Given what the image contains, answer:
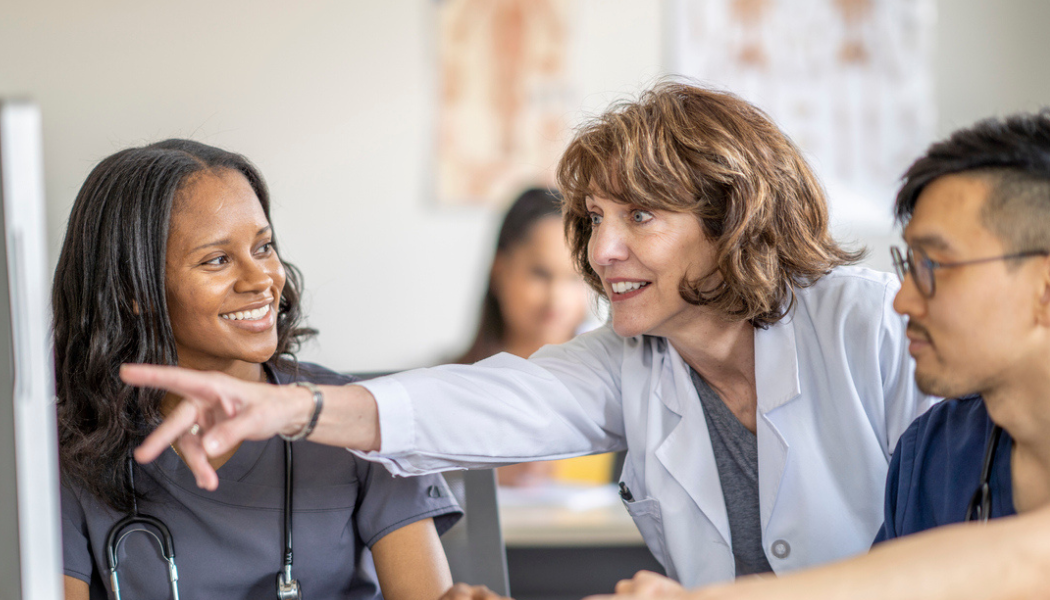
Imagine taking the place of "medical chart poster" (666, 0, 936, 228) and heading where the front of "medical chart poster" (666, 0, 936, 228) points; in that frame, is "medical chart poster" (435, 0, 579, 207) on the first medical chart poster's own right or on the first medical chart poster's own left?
on the first medical chart poster's own right

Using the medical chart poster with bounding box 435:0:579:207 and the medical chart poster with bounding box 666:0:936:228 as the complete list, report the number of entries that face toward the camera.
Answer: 2

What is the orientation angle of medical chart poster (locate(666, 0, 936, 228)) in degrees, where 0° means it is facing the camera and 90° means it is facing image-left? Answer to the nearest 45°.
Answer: approximately 0°

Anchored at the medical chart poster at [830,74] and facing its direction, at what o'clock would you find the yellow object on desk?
The yellow object on desk is roughly at 1 o'clock from the medical chart poster.

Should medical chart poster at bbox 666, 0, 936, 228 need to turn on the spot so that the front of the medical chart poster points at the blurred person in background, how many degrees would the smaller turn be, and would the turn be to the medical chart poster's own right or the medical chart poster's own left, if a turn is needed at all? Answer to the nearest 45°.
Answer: approximately 45° to the medical chart poster's own right

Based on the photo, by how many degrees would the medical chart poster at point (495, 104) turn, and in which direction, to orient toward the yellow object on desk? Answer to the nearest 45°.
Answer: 0° — it already faces it

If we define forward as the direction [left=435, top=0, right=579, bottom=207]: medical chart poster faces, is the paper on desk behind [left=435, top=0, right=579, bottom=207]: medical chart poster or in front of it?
in front

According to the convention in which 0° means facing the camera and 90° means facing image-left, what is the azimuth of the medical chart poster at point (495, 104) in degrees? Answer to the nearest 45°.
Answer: approximately 0°

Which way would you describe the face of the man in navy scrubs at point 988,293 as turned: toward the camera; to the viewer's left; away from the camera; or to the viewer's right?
to the viewer's left

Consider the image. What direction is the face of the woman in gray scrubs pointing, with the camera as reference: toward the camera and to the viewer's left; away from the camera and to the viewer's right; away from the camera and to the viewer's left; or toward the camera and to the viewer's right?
toward the camera and to the viewer's right

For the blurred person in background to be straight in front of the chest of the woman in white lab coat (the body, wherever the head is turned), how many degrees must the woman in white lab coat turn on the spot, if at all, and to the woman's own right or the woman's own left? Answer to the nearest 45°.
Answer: approximately 135° to the woman's own right
